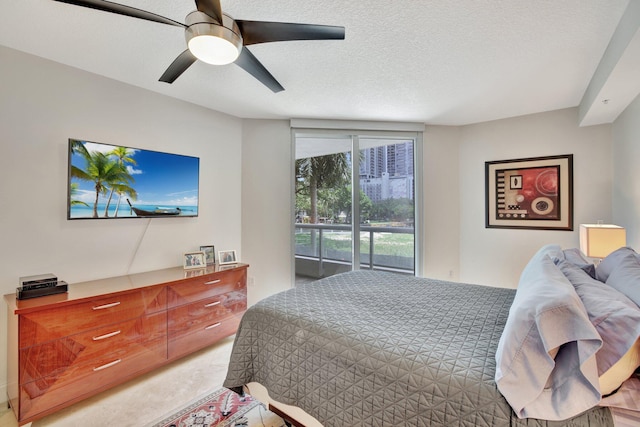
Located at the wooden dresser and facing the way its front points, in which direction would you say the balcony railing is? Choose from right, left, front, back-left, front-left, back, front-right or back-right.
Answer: front-left

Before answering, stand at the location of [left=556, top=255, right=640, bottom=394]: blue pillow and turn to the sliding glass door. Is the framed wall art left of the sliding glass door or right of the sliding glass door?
right

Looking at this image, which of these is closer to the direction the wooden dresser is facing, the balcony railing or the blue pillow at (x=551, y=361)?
the blue pillow

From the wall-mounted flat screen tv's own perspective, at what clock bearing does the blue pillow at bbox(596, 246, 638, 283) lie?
The blue pillow is roughly at 12 o'clock from the wall-mounted flat screen tv.

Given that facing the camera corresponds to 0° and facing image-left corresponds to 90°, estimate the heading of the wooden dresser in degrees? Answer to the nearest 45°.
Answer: approximately 315°

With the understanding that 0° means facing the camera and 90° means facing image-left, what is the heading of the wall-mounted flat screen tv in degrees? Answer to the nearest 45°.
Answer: approximately 315°
